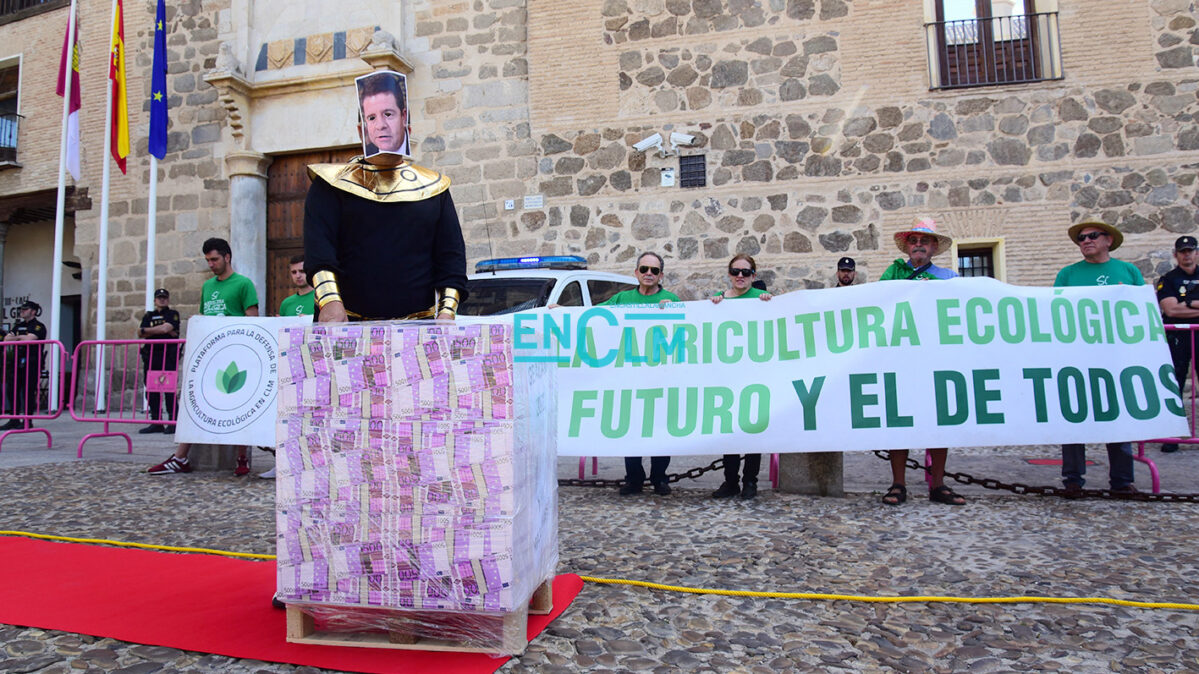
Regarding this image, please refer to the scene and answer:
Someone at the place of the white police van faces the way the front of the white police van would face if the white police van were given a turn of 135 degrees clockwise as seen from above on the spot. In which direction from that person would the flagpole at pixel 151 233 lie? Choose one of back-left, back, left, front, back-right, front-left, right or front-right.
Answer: front-left

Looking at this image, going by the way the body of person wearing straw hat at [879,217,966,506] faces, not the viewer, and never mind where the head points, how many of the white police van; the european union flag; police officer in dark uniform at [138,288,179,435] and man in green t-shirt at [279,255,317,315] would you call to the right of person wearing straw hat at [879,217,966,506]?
4

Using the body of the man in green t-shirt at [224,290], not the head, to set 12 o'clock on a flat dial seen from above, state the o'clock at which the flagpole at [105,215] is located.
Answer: The flagpole is roughly at 4 o'clock from the man in green t-shirt.

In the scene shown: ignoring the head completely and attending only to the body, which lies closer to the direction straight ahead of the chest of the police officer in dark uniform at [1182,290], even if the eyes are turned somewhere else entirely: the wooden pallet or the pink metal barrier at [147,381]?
the wooden pallet

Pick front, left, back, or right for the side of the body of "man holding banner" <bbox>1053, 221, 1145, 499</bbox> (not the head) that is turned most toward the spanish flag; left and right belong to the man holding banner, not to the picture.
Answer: right

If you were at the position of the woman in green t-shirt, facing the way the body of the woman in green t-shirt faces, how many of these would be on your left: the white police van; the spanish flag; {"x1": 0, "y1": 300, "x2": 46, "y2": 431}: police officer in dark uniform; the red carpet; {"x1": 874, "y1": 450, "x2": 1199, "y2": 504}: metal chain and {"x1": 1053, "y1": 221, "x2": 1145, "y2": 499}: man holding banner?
2

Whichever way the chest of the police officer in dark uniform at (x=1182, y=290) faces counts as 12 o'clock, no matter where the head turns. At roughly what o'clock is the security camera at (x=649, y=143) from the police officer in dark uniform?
The security camera is roughly at 3 o'clock from the police officer in dark uniform.

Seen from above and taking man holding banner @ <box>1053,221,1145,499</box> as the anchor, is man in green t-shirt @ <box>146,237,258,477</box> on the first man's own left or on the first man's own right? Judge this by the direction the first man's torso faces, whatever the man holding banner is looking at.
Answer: on the first man's own right

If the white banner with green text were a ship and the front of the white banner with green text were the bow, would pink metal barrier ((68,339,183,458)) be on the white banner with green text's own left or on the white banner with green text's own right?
on the white banner with green text's own right
